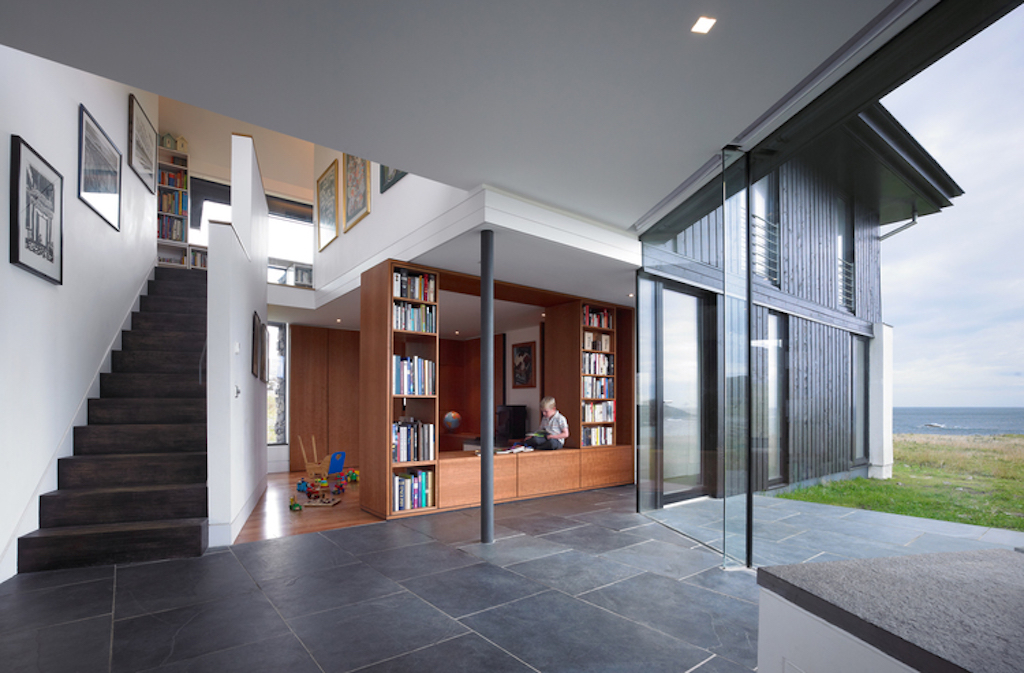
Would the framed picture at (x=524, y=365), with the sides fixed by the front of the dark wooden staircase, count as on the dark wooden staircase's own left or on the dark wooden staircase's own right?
on the dark wooden staircase's own left

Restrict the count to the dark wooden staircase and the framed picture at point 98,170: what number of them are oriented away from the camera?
0

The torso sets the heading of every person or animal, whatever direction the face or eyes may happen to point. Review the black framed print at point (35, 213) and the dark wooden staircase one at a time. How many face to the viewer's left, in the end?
0

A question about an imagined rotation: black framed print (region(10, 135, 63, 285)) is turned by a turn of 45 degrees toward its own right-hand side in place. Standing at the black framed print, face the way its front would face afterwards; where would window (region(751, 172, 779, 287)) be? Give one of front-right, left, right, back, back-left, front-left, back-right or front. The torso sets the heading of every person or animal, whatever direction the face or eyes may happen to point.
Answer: front-left

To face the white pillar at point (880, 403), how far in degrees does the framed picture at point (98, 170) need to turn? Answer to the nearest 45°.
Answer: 0° — it already faces it

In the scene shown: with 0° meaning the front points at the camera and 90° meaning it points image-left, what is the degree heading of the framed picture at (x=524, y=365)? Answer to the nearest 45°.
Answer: approximately 45°

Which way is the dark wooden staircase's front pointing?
toward the camera

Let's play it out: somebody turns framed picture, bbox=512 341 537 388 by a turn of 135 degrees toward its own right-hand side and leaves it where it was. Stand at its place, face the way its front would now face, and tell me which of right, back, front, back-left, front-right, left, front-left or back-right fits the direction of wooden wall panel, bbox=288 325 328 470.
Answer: left

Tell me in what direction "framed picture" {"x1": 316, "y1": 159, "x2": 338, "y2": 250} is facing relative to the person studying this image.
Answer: facing the viewer and to the left of the viewer

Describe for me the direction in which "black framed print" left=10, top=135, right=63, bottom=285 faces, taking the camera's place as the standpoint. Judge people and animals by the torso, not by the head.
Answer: facing the viewer and to the right of the viewer

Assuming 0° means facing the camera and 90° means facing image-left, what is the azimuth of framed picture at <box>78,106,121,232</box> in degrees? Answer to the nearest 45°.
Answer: approximately 315°
